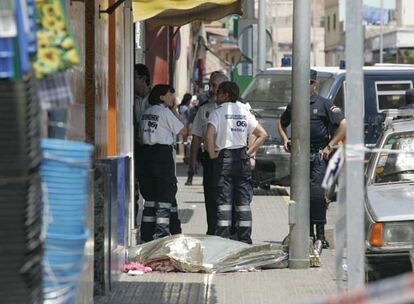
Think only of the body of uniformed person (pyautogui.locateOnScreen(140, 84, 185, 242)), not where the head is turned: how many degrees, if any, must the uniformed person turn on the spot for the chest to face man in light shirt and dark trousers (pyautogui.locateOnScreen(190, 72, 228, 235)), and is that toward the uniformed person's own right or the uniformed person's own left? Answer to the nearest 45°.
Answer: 0° — they already face them

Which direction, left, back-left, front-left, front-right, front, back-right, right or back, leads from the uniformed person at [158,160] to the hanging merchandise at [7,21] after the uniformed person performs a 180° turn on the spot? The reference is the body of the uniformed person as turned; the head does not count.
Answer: front-left

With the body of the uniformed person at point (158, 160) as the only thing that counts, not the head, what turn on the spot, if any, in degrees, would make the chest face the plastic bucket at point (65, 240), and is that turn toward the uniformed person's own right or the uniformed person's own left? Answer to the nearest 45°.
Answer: approximately 135° to the uniformed person's own right

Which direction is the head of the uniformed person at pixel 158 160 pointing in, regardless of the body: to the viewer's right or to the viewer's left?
to the viewer's right

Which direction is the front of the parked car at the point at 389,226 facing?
toward the camera

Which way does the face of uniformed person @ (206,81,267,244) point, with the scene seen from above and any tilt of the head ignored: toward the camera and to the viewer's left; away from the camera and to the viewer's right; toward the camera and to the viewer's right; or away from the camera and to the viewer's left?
away from the camera and to the viewer's left

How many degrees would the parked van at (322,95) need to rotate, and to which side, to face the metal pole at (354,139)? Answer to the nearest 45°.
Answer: approximately 45° to its left

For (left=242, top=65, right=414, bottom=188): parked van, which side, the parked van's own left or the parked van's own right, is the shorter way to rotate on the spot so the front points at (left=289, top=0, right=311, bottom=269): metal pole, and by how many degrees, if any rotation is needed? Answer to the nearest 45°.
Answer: approximately 45° to the parked van's own left

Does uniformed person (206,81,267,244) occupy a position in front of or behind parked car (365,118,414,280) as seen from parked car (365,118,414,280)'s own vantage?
behind

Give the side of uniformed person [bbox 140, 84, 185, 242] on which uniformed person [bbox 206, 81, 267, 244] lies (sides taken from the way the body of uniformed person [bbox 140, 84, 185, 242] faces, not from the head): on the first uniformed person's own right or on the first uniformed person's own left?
on the first uniformed person's own right

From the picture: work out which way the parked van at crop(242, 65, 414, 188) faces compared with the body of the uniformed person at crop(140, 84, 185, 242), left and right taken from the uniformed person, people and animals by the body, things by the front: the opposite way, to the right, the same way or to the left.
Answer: the opposite way

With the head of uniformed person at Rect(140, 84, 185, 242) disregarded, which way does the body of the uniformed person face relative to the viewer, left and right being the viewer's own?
facing away from the viewer and to the right of the viewer

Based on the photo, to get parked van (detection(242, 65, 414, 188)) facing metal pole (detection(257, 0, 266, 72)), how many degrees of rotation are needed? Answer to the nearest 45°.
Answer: approximately 135° to its right
